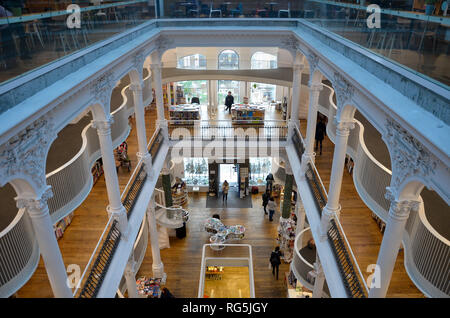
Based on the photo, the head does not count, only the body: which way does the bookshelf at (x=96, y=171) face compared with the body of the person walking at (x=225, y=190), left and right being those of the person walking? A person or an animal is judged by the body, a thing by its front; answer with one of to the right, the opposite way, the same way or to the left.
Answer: to the left

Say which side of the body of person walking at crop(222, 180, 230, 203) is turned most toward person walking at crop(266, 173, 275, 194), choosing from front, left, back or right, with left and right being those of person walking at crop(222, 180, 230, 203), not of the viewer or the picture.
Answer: left

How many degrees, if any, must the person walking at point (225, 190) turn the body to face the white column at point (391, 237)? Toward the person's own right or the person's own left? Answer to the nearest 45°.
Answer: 0° — they already face it

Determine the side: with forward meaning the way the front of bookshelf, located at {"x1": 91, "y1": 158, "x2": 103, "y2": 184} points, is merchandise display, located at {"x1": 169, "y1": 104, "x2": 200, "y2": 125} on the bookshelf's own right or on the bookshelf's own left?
on the bookshelf's own left

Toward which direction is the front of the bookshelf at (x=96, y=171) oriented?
to the viewer's right

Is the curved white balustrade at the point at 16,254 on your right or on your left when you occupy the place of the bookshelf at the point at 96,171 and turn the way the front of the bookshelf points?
on your right

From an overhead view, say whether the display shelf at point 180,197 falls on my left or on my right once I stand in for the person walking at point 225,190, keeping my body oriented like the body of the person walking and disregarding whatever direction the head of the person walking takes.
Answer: on my right

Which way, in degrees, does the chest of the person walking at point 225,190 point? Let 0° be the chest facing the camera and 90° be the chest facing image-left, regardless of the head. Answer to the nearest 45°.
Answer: approximately 0°

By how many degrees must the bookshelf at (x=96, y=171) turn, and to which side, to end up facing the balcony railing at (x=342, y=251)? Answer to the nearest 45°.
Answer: approximately 45° to its right

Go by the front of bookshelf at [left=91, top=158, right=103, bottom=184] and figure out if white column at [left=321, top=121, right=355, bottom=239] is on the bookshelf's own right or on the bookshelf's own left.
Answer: on the bookshelf's own right

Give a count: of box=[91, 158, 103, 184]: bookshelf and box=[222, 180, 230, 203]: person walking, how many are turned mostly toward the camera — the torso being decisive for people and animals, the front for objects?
1

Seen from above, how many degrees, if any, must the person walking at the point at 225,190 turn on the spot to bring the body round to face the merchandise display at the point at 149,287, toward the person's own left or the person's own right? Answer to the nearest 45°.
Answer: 0° — they already face it
